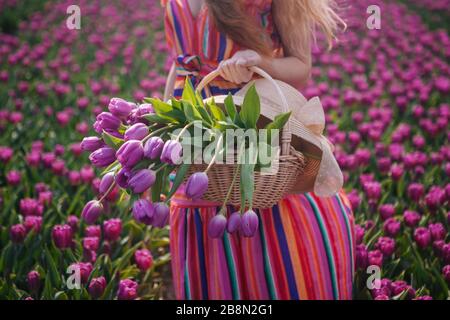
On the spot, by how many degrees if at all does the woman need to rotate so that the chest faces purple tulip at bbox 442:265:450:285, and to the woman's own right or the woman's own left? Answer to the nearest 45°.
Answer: approximately 135° to the woman's own left

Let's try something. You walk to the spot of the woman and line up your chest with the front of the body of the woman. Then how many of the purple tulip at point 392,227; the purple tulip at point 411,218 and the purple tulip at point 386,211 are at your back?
3

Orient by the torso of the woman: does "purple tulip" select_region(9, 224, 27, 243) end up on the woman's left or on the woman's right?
on the woman's right

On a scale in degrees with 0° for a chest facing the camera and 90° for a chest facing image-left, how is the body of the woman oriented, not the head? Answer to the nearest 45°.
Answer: approximately 45°

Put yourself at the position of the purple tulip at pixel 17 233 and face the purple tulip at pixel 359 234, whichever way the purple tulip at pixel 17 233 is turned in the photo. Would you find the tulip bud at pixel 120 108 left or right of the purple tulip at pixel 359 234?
right

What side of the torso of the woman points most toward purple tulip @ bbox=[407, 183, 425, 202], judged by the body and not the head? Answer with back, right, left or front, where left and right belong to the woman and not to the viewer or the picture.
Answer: back

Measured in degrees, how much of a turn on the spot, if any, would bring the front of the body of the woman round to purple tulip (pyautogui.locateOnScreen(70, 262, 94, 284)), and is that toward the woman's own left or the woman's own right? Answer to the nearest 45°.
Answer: approximately 45° to the woman's own right
